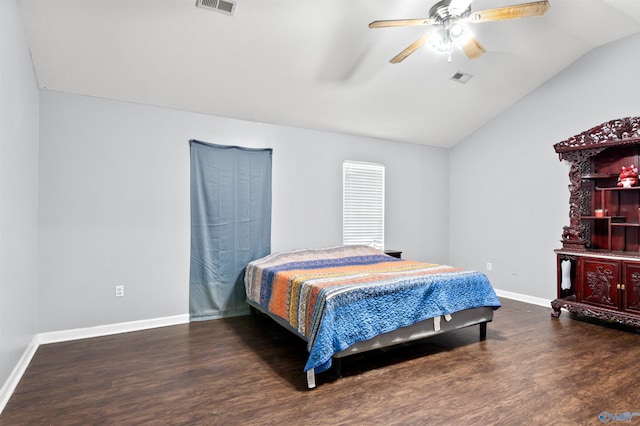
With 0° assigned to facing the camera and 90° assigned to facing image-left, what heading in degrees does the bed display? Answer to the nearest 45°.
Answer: approximately 315°

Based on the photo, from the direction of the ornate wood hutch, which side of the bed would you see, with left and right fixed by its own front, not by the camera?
left

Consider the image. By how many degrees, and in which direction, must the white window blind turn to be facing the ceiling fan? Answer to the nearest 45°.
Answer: approximately 45° to its right

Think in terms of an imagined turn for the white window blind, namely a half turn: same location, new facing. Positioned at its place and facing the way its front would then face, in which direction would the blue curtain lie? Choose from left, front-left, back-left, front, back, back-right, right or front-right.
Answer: left
